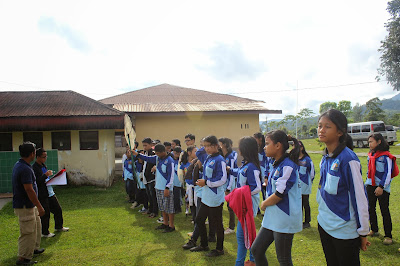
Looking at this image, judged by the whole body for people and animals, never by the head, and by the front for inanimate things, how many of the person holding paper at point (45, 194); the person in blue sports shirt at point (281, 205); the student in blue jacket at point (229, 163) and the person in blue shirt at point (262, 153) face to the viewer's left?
3

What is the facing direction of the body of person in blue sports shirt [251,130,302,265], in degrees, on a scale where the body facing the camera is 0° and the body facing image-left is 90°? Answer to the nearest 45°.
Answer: approximately 90°

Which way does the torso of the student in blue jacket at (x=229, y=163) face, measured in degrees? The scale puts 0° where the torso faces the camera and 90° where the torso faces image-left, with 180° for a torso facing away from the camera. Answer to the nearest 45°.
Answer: approximately 90°

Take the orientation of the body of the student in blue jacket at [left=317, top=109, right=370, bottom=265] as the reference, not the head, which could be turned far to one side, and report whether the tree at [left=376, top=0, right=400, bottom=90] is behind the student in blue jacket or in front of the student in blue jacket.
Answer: behind

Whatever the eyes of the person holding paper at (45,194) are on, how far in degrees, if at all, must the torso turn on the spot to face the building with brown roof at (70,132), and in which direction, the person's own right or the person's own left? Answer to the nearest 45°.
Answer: approximately 90° to the person's own left

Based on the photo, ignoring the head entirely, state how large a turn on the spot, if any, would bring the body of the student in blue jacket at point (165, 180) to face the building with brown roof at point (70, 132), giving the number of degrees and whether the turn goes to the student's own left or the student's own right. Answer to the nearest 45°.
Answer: approximately 90° to the student's own right

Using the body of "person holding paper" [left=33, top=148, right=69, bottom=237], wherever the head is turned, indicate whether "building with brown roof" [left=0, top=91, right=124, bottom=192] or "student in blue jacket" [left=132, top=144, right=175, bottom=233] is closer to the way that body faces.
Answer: the student in blue jacket

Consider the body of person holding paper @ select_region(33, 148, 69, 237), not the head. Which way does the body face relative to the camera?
to the viewer's right

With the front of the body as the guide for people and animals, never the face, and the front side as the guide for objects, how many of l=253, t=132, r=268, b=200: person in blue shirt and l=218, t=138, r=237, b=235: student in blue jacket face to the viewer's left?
2

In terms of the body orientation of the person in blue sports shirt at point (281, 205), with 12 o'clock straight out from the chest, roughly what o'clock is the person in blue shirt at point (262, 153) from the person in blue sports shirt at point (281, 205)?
the person in blue shirt at point (262, 153) is roughly at 3 o'clock from the person in blue sports shirt at point (281, 205).

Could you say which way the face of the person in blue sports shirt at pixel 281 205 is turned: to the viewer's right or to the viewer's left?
to the viewer's left

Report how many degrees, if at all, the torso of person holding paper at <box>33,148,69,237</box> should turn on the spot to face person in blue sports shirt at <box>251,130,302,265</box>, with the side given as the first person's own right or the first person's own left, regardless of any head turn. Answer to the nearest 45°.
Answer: approximately 45° to the first person's own right
